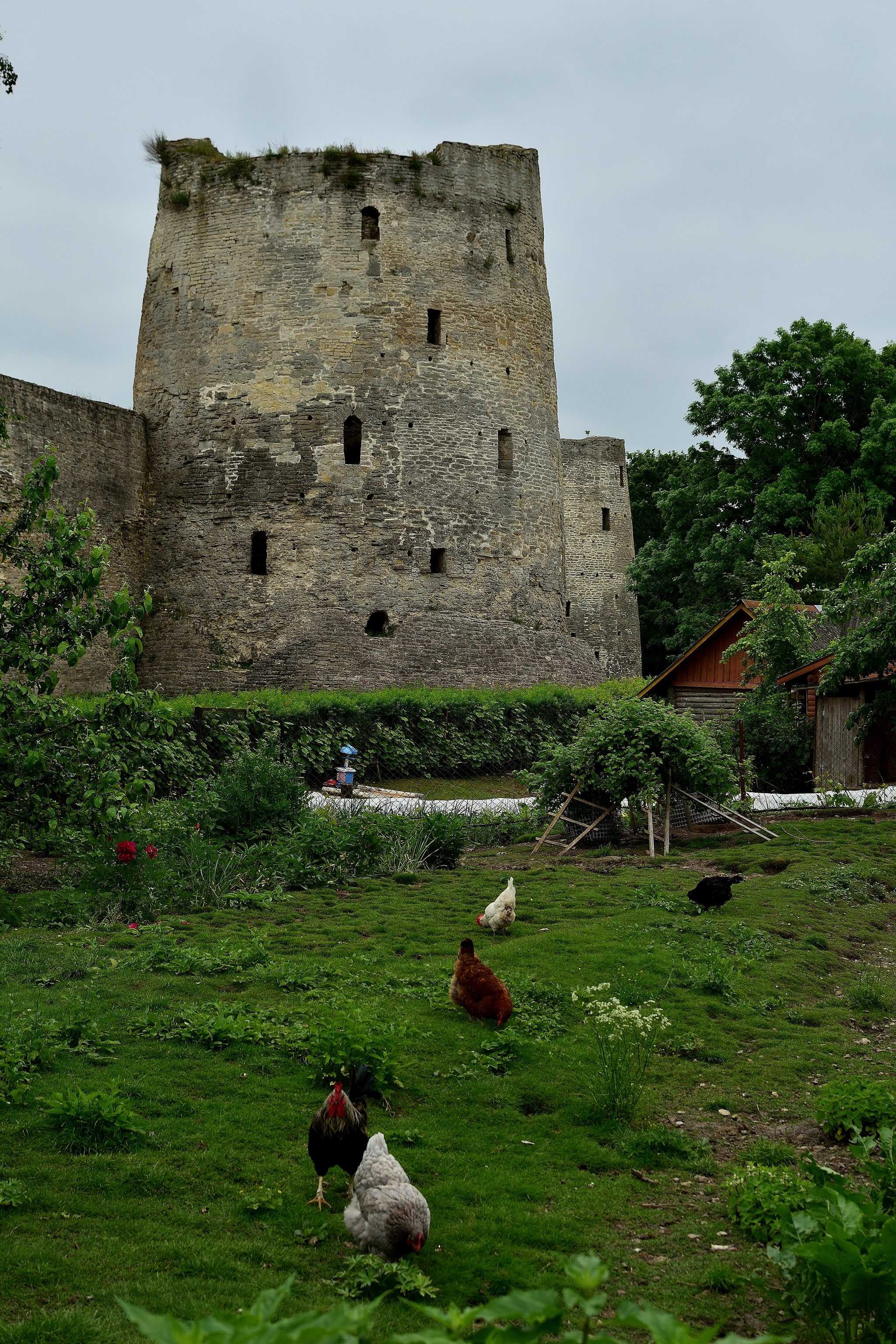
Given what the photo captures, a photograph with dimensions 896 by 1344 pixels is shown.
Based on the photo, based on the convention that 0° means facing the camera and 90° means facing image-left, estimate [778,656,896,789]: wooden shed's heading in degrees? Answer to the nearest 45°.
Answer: approximately 0°

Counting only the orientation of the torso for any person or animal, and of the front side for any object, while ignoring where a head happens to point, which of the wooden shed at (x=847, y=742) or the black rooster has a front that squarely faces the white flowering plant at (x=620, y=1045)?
the wooden shed

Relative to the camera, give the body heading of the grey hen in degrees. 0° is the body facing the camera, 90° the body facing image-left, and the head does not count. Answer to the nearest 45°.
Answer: approximately 315°

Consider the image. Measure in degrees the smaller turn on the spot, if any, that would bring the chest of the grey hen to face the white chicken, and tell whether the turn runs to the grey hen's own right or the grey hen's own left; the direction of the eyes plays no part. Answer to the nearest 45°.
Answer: approximately 135° to the grey hen's own left

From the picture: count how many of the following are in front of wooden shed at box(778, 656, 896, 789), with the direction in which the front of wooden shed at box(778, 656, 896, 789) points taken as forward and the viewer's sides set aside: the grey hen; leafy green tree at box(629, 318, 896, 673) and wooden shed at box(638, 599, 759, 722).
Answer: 1

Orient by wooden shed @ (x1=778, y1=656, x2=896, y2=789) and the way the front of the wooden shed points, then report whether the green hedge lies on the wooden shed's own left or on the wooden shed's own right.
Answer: on the wooden shed's own right

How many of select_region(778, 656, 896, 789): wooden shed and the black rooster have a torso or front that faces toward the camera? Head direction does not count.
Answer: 2

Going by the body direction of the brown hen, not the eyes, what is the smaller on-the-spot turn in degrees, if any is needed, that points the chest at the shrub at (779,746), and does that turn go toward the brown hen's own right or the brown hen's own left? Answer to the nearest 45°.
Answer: approximately 135° to the brown hen's own left

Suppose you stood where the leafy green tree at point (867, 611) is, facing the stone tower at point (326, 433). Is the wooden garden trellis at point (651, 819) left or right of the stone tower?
left

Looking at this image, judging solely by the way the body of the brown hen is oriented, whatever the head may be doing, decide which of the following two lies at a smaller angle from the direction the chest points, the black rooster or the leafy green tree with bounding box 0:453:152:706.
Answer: the black rooster
